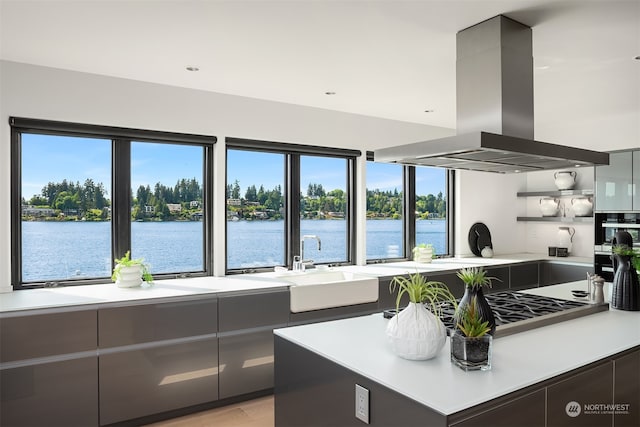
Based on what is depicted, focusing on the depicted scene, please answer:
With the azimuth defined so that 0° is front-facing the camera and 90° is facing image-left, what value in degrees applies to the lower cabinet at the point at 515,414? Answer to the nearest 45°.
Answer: approximately 315°

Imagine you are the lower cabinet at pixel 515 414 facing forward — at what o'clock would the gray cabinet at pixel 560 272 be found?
The gray cabinet is roughly at 8 o'clock from the lower cabinet.

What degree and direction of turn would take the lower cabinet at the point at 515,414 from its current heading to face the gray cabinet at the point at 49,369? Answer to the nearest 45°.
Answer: approximately 135° to its right

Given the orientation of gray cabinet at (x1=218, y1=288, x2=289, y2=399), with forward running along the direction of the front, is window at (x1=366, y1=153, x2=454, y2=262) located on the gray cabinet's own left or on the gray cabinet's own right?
on the gray cabinet's own left

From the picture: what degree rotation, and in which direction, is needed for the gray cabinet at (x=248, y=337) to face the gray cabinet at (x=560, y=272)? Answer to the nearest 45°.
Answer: approximately 45° to its left

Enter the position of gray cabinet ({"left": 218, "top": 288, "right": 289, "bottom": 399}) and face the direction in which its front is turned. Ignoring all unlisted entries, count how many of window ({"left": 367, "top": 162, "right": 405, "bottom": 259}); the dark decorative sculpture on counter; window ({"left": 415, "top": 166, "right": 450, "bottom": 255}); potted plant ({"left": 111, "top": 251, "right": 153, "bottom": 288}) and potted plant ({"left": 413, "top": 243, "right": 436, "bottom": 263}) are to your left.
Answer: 4

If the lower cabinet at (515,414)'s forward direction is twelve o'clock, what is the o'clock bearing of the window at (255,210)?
The window is roughly at 6 o'clock from the lower cabinet.

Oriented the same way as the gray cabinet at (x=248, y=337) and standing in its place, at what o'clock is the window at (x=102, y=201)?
The window is roughly at 5 o'clock from the gray cabinet.

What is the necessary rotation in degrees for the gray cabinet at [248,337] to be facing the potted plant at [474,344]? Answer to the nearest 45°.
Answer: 0° — it already faces it
